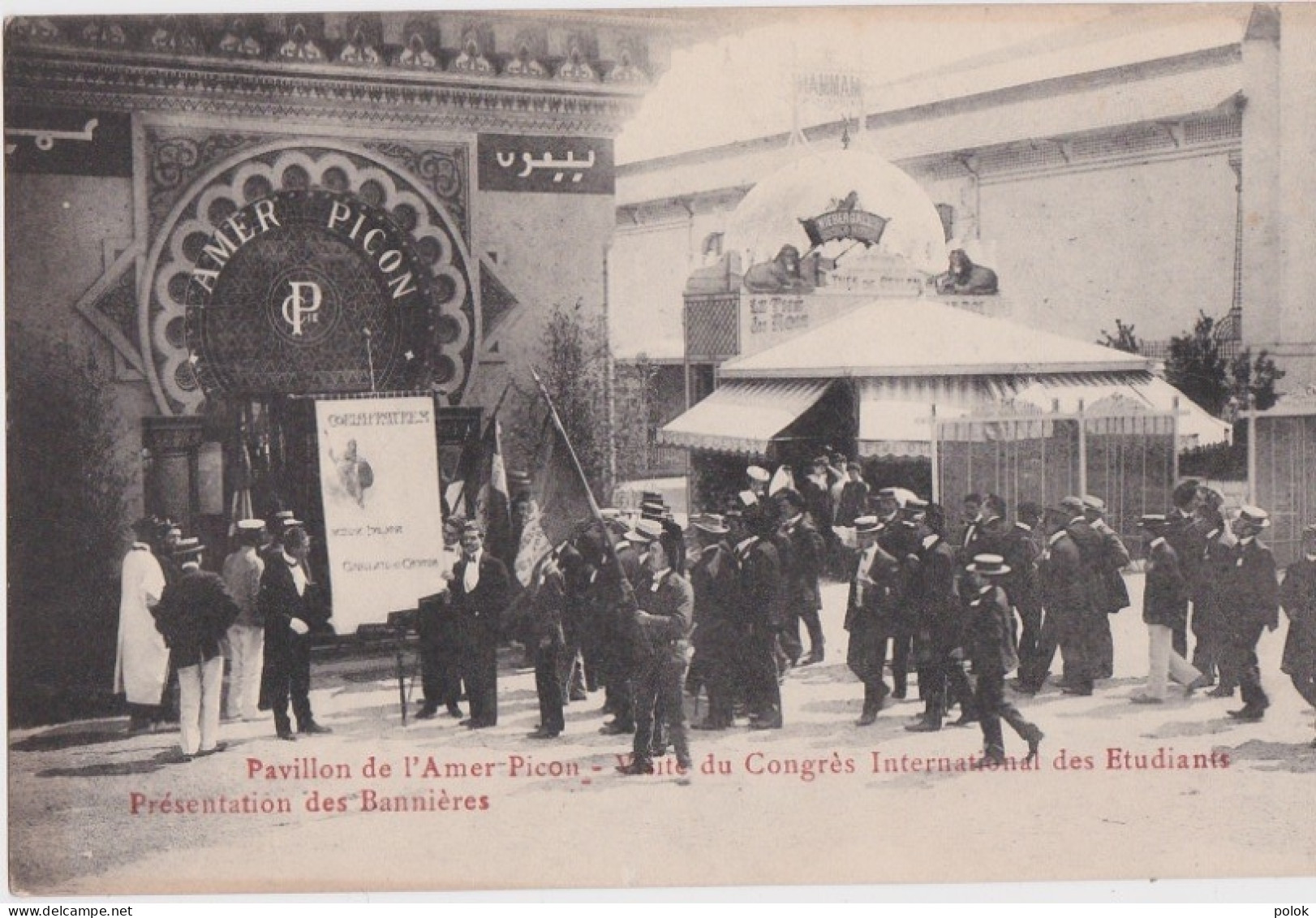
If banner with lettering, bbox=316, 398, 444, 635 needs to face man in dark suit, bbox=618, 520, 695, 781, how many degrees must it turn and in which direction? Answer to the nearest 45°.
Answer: approximately 45° to its left

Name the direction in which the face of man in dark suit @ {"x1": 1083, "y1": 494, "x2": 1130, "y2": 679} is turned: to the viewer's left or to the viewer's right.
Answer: to the viewer's left

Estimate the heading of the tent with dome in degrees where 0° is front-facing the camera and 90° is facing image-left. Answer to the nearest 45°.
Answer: approximately 0°

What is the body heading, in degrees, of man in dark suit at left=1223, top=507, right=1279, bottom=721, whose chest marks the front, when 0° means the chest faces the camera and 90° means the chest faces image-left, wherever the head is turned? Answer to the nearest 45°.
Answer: approximately 45°

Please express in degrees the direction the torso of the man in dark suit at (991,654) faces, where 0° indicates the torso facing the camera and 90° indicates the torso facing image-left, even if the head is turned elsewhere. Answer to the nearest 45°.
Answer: approximately 90°

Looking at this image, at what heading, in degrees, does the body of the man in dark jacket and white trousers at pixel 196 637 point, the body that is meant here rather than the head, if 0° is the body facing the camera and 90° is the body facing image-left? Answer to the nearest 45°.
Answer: approximately 180°

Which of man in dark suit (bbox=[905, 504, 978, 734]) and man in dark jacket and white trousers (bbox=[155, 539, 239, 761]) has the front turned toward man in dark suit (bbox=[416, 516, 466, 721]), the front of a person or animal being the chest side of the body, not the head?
man in dark suit (bbox=[905, 504, 978, 734])

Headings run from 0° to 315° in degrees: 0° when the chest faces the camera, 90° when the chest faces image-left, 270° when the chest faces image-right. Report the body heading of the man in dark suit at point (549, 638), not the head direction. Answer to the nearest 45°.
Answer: approximately 90°

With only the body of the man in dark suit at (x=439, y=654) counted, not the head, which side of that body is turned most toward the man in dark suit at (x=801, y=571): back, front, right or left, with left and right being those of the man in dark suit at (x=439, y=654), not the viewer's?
left

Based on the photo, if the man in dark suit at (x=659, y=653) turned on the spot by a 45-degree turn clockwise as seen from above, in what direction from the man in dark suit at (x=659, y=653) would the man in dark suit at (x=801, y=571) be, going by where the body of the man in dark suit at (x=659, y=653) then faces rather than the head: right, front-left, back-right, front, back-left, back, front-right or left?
back-right

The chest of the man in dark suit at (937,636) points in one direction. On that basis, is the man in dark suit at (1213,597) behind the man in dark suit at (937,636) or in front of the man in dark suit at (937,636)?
behind

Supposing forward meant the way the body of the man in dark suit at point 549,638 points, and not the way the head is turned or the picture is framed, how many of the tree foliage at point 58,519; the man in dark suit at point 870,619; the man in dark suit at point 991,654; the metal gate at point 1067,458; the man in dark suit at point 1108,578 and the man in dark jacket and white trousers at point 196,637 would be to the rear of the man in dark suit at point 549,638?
4

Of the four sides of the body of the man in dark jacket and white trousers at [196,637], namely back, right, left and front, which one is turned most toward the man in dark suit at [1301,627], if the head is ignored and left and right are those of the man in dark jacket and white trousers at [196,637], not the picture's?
right
